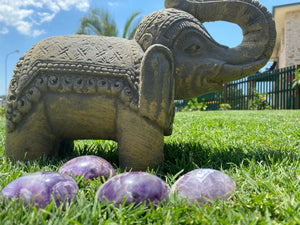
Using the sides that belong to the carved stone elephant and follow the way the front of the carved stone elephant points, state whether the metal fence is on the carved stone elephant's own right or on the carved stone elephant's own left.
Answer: on the carved stone elephant's own left

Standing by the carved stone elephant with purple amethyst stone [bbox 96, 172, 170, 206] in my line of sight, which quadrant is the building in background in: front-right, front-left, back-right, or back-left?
back-left

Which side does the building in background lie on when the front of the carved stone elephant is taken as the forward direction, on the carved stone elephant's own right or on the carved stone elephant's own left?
on the carved stone elephant's own left

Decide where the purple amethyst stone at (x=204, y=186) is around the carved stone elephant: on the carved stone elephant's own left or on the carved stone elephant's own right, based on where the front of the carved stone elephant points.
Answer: on the carved stone elephant's own right

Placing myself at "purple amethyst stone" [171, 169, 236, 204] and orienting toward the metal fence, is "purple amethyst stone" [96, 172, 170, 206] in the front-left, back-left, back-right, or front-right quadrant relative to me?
back-left

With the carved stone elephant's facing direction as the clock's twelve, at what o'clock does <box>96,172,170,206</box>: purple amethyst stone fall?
The purple amethyst stone is roughly at 3 o'clock from the carved stone elephant.

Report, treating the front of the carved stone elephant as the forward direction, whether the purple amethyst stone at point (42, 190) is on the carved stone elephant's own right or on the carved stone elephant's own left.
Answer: on the carved stone elephant's own right

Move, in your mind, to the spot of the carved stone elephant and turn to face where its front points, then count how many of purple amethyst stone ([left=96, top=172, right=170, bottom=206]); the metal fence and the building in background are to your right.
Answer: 1

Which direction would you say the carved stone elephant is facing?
to the viewer's right
